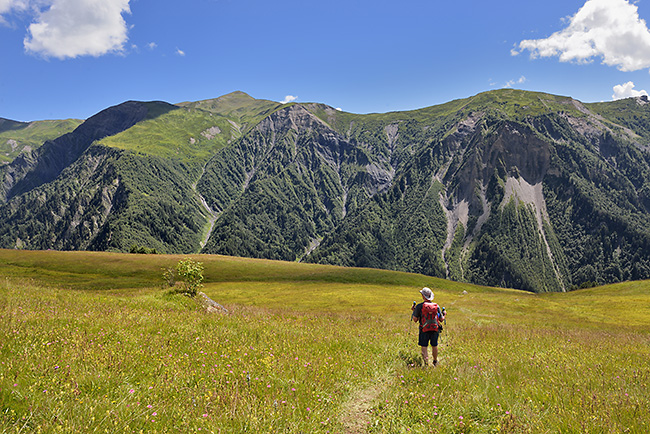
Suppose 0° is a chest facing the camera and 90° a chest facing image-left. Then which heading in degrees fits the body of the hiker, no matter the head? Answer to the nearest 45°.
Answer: approximately 180°

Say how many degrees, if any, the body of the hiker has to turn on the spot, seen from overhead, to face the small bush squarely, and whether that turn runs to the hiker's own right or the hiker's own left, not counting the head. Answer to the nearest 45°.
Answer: approximately 45° to the hiker's own left
